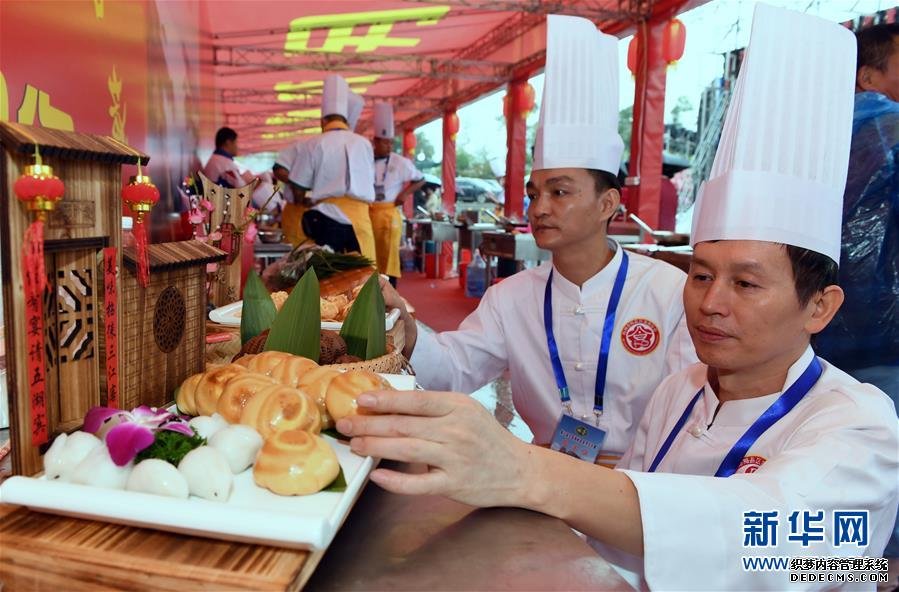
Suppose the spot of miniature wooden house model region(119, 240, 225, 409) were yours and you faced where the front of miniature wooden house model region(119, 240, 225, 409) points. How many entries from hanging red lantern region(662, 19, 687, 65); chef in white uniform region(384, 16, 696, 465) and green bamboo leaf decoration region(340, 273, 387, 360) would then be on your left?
3

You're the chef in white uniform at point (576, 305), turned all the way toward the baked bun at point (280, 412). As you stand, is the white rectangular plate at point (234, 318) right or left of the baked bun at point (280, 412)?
right

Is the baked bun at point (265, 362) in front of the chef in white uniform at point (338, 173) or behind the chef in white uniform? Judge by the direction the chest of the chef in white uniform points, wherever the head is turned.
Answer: behind

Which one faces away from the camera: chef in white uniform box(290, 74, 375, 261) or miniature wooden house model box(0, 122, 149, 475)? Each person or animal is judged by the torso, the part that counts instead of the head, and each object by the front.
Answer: the chef in white uniform

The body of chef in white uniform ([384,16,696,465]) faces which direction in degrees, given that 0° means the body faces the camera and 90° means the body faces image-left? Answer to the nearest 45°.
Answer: approximately 45°

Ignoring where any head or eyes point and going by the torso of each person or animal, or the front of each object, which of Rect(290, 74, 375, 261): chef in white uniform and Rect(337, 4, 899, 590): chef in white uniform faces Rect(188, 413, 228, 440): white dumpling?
Rect(337, 4, 899, 590): chef in white uniform
